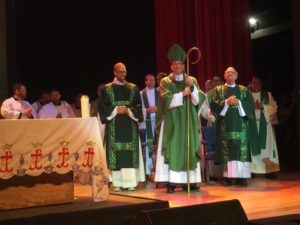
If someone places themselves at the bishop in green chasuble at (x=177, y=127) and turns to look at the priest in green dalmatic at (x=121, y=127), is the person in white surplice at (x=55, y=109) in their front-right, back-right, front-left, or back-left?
front-right

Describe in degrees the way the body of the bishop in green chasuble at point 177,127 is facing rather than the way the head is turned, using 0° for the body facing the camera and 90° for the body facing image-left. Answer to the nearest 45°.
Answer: approximately 0°

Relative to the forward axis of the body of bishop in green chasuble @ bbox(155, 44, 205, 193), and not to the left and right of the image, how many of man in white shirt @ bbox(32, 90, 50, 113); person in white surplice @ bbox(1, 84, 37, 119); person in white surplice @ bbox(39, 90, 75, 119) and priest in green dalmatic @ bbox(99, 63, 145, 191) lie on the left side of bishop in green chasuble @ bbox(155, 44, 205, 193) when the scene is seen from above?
0

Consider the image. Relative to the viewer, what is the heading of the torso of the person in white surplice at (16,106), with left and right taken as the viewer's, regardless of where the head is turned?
facing the viewer and to the right of the viewer

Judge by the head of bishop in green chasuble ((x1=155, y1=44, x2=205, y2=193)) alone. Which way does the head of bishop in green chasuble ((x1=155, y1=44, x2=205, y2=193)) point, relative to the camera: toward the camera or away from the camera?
toward the camera

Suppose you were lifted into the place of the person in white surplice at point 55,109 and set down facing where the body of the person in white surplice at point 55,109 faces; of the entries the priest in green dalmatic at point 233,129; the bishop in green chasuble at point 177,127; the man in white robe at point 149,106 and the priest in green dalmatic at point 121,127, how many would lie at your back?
0

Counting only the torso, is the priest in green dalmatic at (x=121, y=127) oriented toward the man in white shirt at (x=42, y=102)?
no

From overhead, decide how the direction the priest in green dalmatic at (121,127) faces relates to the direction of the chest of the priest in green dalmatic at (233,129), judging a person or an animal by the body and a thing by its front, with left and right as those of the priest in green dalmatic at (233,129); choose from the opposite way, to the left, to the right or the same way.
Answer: the same way

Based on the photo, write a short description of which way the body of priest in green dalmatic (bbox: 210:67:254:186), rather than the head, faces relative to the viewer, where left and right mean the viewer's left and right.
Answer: facing the viewer

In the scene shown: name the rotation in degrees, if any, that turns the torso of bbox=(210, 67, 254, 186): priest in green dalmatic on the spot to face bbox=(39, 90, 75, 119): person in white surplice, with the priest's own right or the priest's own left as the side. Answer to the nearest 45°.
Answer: approximately 135° to the priest's own right

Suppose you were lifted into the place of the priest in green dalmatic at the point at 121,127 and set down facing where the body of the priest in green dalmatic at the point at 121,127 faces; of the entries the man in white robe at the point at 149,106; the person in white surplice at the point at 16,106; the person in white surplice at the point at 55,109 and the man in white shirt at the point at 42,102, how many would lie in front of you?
0

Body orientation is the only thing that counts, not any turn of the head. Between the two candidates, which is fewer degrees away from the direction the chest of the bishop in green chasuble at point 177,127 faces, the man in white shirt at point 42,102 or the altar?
the altar

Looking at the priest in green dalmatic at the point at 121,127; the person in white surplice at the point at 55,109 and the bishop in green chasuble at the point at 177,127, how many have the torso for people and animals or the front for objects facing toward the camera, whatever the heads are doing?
3

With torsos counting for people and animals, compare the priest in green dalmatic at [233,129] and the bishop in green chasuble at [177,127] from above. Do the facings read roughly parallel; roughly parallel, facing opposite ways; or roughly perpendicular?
roughly parallel

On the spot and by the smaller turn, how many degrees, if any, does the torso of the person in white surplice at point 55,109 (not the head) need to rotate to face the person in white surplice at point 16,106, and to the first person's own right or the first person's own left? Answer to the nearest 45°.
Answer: approximately 45° to the first person's own right

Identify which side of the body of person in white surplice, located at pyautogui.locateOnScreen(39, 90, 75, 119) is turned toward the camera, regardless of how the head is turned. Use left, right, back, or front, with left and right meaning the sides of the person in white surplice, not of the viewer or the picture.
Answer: front

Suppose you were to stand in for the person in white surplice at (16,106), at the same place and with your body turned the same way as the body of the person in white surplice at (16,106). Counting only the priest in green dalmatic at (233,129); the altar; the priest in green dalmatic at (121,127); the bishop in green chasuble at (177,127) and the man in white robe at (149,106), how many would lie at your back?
0

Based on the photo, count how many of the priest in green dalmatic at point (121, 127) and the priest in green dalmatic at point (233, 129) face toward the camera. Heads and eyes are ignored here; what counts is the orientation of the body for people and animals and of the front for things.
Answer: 2

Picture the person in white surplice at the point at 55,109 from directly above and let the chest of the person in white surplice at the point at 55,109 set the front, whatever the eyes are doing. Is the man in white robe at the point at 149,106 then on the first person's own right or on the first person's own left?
on the first person's own left

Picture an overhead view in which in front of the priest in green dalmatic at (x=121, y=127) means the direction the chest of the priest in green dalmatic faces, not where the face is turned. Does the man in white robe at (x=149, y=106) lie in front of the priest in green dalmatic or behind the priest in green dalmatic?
behind
